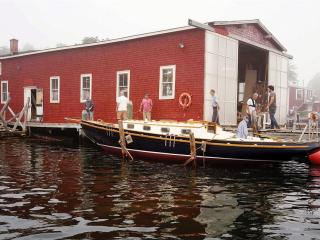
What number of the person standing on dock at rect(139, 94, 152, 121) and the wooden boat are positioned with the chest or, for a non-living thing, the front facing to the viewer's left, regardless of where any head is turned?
1

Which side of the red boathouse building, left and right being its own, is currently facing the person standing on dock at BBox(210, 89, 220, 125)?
front

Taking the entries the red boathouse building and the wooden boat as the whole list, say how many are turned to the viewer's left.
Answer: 1

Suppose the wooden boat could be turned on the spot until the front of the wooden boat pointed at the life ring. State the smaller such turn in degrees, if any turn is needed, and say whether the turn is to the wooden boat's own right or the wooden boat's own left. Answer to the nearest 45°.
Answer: approximately 90° to the wooden boat's own right

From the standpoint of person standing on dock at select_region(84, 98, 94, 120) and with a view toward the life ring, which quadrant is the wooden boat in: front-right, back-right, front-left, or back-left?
front-right

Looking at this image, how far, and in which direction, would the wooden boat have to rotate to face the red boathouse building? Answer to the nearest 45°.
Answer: approximately 90° to its right

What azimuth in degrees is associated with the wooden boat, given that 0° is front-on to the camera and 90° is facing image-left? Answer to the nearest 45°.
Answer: approximately 90°

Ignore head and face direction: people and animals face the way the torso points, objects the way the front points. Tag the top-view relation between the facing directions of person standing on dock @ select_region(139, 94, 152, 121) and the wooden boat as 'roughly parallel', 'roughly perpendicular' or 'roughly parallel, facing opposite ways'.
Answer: roughly perpendicular

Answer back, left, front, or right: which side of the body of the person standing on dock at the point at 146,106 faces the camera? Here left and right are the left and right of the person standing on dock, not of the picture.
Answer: front

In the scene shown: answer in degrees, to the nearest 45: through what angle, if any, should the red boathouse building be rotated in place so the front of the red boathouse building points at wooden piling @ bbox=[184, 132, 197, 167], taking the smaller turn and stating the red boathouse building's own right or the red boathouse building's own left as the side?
approximately 45° to the red boathouse building's own right

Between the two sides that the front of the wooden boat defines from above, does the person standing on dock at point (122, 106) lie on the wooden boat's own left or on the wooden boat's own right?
on the wooden boat's own right
